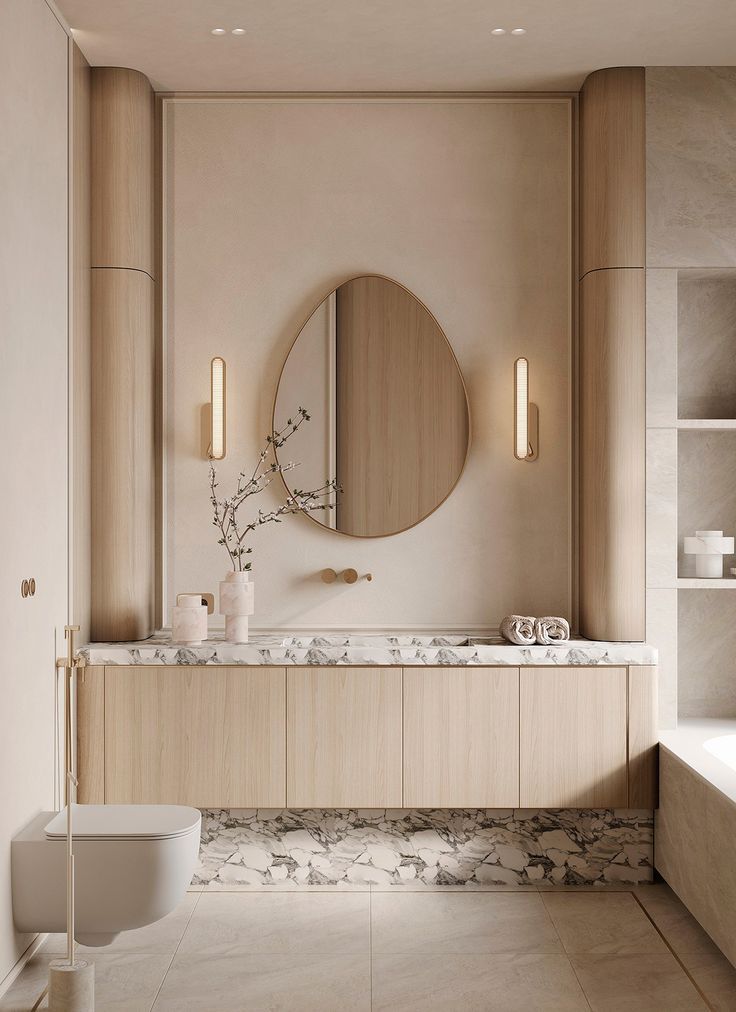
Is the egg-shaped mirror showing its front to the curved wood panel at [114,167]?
no

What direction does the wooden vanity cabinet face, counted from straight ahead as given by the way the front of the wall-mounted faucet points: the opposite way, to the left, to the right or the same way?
the same way

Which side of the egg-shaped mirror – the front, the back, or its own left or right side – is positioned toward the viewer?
front

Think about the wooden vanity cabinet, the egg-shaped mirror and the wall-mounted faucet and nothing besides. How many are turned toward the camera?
3

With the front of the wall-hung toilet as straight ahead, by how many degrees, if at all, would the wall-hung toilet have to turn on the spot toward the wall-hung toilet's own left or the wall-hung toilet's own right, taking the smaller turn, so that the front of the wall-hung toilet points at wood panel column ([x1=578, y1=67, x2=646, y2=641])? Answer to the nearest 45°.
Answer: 0° — it already faces it

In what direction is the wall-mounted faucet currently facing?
toward the camera

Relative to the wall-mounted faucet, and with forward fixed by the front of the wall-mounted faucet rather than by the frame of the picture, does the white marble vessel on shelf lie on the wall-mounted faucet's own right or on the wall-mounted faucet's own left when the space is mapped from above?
on the wall-mounted faucet's own left

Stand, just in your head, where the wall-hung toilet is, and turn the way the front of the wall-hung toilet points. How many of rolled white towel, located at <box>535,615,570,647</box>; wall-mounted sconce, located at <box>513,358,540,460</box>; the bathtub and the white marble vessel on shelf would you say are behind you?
0

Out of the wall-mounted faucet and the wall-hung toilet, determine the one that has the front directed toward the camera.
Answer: the wall-mounted faucet

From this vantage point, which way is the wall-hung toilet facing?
to the viewer's right

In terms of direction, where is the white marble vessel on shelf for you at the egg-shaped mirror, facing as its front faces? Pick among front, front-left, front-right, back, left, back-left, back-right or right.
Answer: left

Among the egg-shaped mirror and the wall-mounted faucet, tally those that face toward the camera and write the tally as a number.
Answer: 2

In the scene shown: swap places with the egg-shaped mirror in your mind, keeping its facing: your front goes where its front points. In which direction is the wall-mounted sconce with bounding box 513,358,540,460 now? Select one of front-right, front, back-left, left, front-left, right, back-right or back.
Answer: left

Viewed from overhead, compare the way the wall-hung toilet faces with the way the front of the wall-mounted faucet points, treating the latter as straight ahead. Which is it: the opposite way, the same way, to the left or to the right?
to the left
